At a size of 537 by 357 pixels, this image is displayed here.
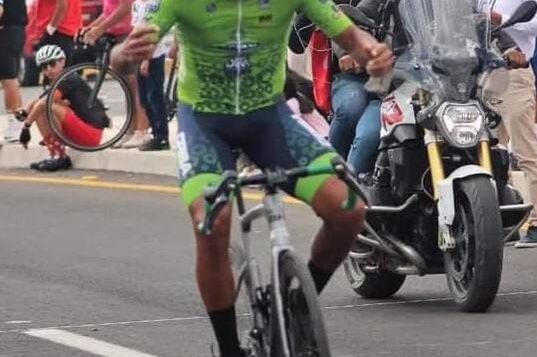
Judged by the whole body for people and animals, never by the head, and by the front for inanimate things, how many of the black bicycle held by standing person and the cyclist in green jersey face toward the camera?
1

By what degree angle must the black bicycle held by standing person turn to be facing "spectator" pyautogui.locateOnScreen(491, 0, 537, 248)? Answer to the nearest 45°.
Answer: approximately 135° to its left

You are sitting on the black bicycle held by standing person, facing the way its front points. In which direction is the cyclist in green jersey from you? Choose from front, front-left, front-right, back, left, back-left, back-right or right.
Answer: left

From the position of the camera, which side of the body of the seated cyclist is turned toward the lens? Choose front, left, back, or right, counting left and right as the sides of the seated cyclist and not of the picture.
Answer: left

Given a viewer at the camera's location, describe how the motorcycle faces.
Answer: facing the viewer and to the right of the viewer

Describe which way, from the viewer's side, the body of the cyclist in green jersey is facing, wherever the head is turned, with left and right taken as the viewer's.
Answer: facing the viewer

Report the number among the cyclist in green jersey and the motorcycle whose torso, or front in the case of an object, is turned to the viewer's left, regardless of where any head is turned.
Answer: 0

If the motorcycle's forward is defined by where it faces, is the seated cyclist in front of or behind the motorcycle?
behind

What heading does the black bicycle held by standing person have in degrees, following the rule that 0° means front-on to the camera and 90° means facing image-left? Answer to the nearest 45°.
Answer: approximately 90°
